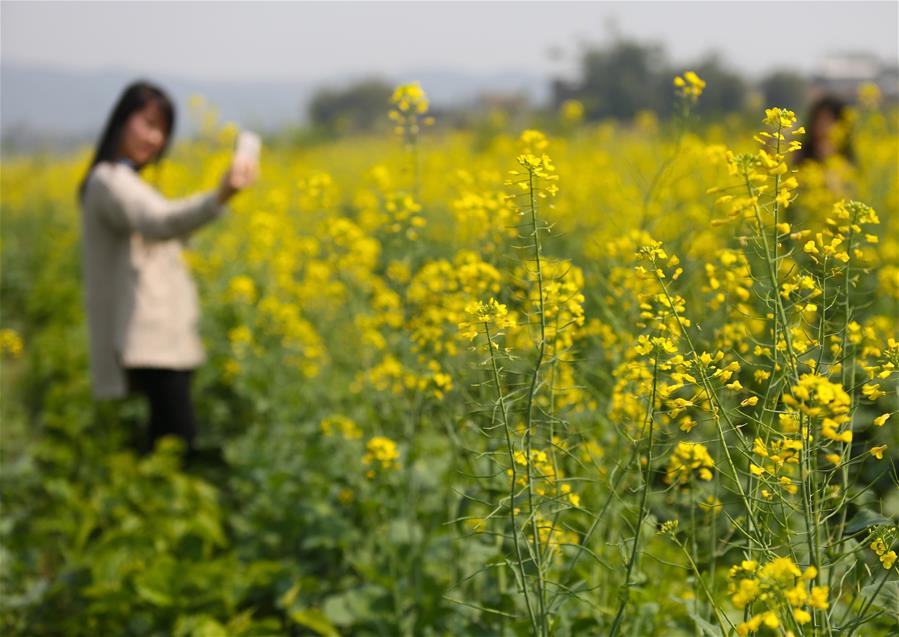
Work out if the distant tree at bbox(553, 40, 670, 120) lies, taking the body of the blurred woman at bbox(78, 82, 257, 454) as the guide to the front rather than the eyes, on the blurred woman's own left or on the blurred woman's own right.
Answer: on the blurred woman's own left

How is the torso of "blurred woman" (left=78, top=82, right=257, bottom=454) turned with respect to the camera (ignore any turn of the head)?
to the viewer's right

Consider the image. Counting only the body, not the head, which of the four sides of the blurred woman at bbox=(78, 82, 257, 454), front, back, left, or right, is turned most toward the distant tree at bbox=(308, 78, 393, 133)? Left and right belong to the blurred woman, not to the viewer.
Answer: left

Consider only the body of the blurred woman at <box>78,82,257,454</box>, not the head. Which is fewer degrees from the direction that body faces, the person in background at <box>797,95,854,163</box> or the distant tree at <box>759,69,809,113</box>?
the person in background

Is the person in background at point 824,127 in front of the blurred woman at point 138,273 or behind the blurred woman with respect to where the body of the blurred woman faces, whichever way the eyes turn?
in front

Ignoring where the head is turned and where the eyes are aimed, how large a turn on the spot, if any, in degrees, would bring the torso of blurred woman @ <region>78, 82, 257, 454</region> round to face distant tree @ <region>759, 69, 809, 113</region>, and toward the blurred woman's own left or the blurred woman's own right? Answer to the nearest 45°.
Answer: approximately 45° to the blurred woman's own left
